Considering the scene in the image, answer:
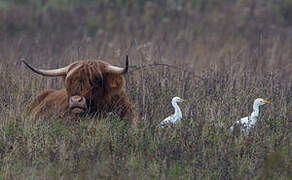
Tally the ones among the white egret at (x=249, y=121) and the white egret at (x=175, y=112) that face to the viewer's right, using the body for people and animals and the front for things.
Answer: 2

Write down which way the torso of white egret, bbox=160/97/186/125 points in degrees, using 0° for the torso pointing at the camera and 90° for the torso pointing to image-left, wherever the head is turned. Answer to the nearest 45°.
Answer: approximately 270°

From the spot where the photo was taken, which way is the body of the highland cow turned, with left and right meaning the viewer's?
facing the viewer and to the right of the viewer

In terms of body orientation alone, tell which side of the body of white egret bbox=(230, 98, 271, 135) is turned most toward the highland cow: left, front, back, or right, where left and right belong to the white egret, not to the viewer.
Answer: back

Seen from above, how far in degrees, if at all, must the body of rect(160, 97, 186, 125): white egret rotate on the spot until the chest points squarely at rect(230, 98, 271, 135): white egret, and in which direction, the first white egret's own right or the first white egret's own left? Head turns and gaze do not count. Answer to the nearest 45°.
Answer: approximately 45° to the first white egret's own right

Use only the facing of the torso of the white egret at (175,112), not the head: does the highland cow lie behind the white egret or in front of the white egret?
behind

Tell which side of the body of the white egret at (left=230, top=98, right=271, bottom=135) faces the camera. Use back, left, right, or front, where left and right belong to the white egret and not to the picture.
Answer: right

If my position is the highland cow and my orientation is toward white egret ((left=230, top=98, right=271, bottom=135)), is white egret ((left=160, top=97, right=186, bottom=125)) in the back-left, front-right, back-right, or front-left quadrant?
front-left
